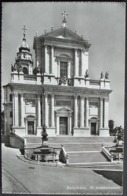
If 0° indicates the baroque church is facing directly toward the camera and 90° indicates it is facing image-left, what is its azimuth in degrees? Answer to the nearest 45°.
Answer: approximately 0°
